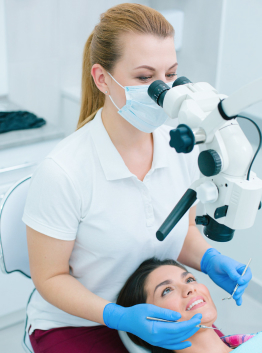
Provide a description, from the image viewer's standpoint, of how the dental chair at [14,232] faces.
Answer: facing the viewer and to the right of the viewer

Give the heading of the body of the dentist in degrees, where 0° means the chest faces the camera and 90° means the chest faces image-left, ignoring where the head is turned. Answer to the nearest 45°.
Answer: approximately 315°

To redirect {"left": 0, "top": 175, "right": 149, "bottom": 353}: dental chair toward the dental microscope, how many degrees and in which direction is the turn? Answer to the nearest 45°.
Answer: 0° — it already faces it
